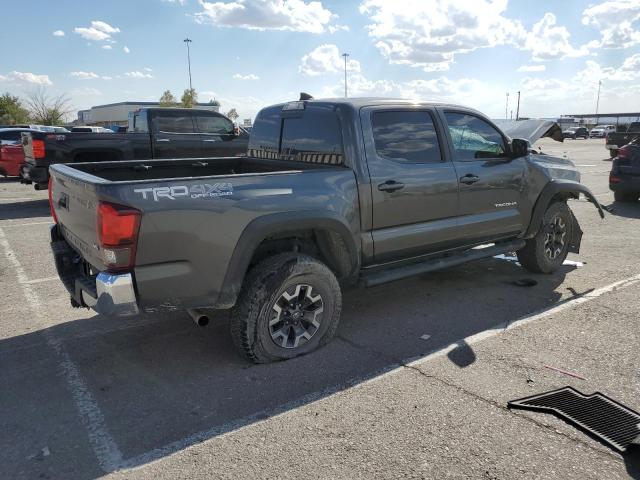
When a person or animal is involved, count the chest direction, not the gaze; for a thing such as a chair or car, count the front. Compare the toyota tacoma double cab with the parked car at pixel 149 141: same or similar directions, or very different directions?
same or similar directions

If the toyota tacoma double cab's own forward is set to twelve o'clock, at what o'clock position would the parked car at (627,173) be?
The parked car is roughly at 12 o'clock from the toyota tacoma double cab.

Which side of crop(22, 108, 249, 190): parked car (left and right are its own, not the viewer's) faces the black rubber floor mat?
right

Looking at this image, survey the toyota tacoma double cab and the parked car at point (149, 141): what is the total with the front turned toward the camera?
0

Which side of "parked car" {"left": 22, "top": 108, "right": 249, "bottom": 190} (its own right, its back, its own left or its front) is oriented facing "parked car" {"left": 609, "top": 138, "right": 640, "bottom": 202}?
front

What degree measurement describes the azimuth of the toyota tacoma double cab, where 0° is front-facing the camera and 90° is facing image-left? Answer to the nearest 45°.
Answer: approximately 225°

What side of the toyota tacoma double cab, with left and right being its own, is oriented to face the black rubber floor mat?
right

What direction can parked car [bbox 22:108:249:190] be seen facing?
to the viewer's right

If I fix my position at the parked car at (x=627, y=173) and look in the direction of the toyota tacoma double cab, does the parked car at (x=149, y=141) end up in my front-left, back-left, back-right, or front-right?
front-right

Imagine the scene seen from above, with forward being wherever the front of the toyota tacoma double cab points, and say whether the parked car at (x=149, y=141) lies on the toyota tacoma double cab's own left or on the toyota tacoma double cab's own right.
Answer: on the toyota tacoma double cab's own left

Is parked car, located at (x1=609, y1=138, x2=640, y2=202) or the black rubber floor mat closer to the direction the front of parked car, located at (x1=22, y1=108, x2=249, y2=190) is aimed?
the parked car

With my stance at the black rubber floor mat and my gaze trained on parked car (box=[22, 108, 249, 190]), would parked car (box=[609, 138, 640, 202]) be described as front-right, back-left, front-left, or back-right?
front-right

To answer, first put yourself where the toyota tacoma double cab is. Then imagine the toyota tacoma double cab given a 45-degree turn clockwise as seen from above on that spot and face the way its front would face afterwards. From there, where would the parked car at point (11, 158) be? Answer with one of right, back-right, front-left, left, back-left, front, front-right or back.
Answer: back-left
